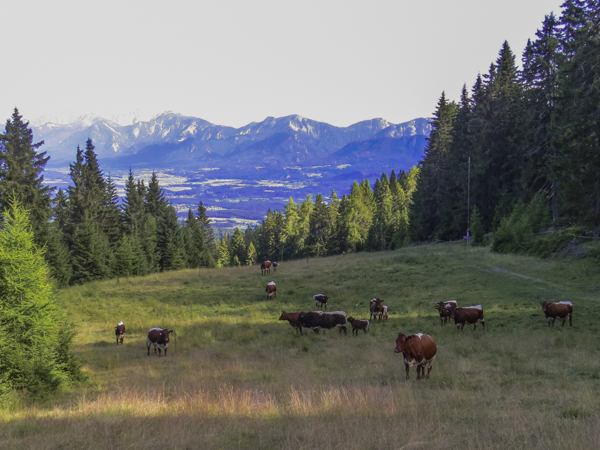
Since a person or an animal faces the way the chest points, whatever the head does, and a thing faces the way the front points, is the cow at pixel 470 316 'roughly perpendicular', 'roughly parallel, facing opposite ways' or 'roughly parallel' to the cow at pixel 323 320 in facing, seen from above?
roughly parallel

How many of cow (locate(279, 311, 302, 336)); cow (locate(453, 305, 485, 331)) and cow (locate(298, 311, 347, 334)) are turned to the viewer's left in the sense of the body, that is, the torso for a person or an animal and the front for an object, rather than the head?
3

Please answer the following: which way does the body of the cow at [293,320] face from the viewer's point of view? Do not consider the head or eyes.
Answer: to the viewer's left

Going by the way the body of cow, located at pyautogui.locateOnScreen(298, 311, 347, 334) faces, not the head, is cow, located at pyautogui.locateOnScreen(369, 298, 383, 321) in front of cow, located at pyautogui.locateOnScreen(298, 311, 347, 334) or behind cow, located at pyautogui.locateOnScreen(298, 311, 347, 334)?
behind

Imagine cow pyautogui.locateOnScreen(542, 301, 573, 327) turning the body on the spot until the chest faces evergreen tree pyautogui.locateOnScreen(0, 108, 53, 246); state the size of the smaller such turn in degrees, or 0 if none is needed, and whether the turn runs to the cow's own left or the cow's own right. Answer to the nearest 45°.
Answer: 0° — it already faces it

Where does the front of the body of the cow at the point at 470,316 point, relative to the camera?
to the viewer's left

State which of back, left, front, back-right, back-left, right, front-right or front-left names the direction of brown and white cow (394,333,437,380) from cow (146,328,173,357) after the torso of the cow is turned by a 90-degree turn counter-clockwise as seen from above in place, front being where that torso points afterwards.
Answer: right

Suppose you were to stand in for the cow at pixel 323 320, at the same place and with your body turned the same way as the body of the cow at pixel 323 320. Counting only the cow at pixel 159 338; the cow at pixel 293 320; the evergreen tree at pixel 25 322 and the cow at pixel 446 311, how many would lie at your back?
1

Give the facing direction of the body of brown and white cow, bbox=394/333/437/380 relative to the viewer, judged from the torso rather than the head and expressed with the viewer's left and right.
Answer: facing the viewer and to the left of the viewer

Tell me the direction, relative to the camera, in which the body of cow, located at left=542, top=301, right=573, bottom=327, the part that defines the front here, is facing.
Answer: to the viewer's left

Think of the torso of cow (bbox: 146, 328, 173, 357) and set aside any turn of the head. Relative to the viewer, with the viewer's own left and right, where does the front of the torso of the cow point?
facing the viewer and to the right of the viewer

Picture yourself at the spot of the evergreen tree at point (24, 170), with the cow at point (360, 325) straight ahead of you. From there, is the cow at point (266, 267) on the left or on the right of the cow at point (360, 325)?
left

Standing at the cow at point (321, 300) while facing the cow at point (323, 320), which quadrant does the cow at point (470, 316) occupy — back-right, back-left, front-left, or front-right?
front-left

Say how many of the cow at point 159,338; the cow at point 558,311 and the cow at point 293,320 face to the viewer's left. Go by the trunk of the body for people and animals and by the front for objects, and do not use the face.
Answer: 2
